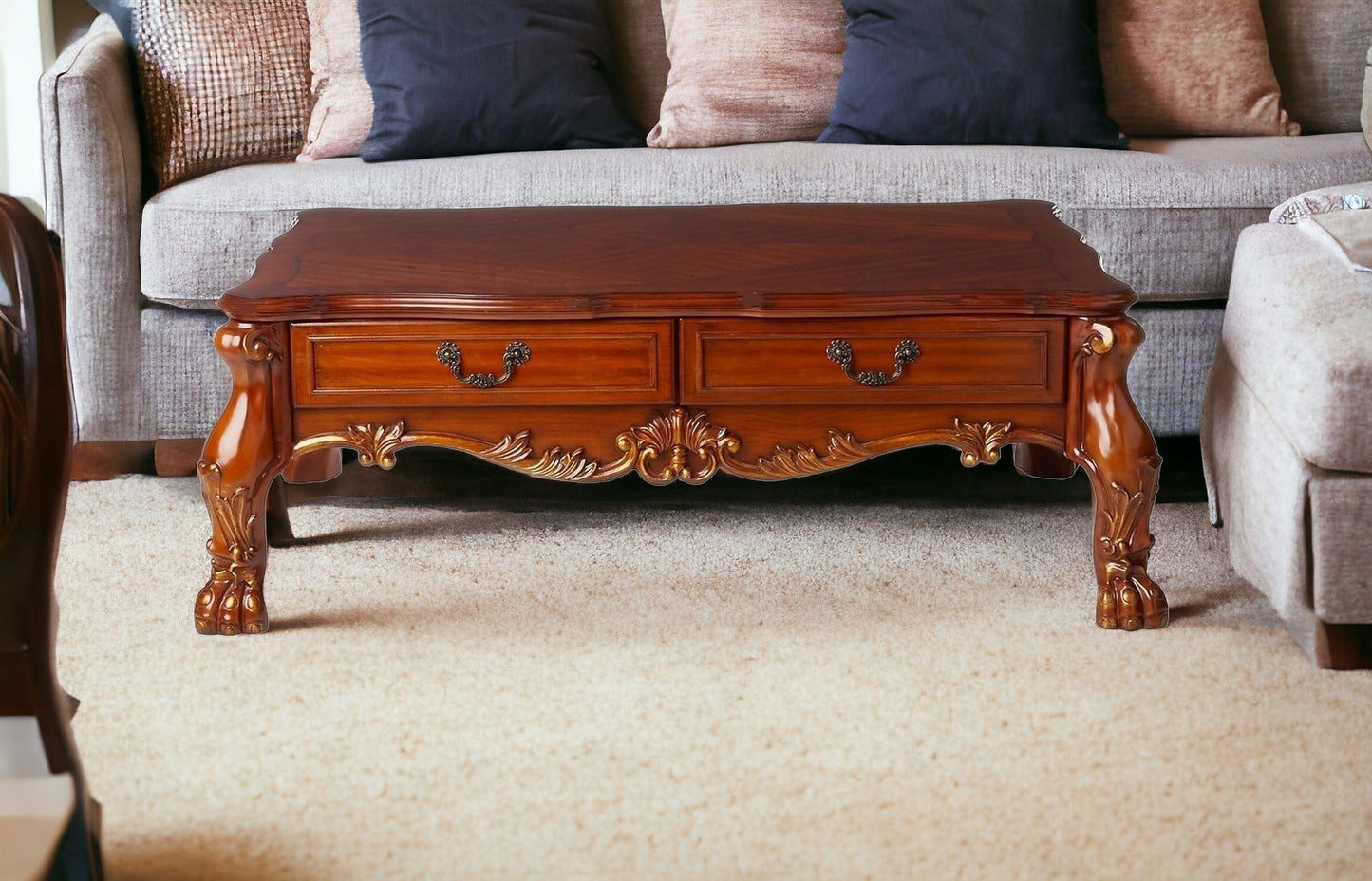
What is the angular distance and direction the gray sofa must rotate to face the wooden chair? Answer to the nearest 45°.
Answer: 0° — it already faces it

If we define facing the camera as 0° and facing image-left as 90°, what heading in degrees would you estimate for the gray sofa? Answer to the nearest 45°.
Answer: approximately 0°
